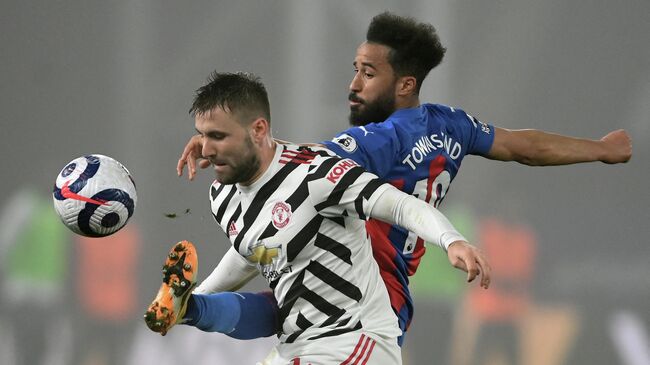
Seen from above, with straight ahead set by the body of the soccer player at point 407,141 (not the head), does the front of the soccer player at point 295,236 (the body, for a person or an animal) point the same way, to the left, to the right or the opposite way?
to the left

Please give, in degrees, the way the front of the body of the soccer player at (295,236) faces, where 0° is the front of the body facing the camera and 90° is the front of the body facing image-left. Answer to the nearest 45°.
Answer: approximately 45°

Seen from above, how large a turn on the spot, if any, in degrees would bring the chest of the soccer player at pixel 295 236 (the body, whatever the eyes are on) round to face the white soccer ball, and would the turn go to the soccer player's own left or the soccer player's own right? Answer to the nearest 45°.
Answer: approximately 45° to the soccer player's own right

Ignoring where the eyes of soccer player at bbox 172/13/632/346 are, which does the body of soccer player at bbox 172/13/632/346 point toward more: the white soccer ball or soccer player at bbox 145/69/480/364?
the white soccer ball

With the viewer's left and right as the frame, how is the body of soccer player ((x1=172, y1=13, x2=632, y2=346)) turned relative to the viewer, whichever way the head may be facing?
facing away from the viewer and to the left of the viewer

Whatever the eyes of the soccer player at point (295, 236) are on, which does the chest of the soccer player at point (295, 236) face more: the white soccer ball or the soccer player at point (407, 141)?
the white soccer ball

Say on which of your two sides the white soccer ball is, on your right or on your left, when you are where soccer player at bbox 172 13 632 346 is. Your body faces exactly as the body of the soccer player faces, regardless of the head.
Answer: on your left

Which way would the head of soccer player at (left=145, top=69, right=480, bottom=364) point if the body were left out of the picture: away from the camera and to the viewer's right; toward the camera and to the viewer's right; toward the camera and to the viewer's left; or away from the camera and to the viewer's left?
toward the camera and to the viewer's left

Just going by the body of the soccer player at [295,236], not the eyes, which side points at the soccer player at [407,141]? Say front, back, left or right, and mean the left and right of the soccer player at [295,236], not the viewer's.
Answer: back

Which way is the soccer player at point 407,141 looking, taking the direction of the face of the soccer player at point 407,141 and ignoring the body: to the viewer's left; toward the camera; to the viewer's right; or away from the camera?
to the viewer's left

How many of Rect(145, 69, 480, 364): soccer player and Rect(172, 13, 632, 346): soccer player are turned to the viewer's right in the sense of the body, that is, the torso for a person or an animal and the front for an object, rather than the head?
0

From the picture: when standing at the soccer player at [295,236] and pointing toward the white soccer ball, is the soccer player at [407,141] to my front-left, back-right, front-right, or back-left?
back-right
